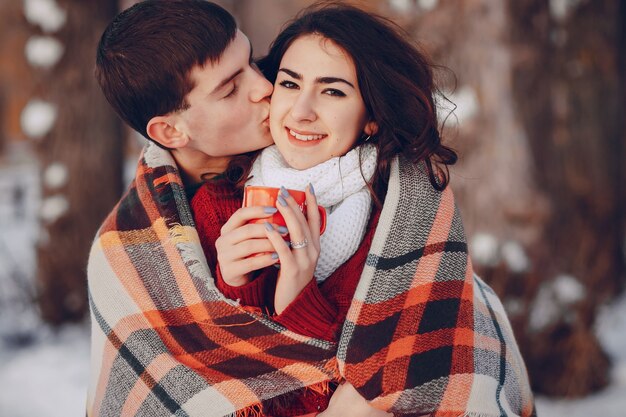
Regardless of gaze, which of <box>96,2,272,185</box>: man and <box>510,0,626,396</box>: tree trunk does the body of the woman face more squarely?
the man

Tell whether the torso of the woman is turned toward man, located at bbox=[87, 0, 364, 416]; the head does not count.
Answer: no

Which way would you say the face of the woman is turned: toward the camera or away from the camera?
toward the camera

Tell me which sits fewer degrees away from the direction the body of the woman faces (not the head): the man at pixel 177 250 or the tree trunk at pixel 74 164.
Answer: the man

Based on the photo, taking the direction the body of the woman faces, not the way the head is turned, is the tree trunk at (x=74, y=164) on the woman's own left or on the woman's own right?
on the woman's own right

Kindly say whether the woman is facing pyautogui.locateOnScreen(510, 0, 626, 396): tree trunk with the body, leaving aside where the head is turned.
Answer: no

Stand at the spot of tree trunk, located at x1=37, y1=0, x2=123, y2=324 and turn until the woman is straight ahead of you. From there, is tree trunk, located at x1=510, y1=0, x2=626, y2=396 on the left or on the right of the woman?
left

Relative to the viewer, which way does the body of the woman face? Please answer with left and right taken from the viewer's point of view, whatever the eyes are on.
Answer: facing the viewer and to the left of the viewer

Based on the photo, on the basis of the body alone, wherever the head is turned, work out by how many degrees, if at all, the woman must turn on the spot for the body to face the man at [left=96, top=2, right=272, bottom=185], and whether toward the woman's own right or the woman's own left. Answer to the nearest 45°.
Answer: approximately 90° to the woman's own right
